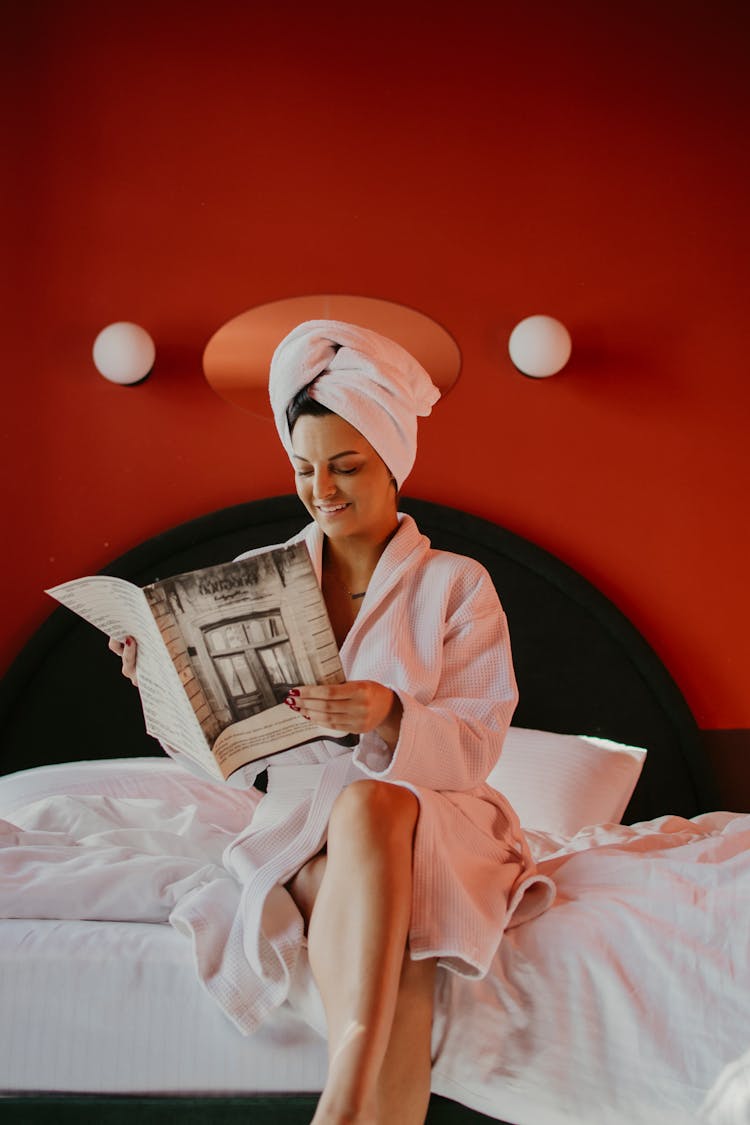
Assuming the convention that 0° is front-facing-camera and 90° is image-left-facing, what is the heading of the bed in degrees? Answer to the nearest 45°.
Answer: approximately 0°

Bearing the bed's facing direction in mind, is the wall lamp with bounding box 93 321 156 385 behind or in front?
behind
